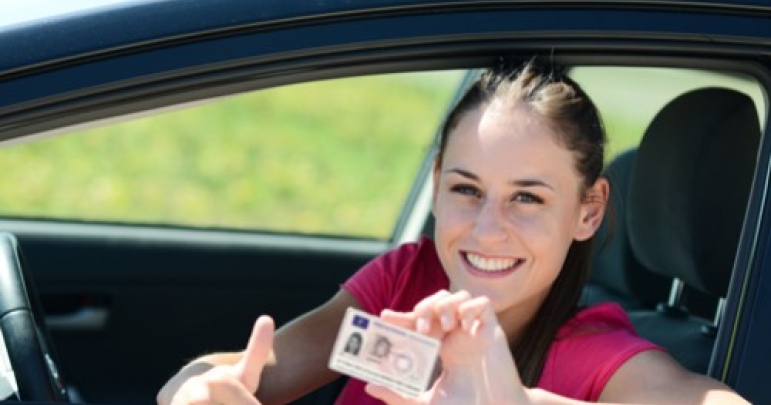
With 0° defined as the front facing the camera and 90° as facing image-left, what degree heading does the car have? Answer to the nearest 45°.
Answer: approximately 90°

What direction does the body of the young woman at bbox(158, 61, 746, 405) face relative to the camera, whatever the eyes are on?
toward the camera
